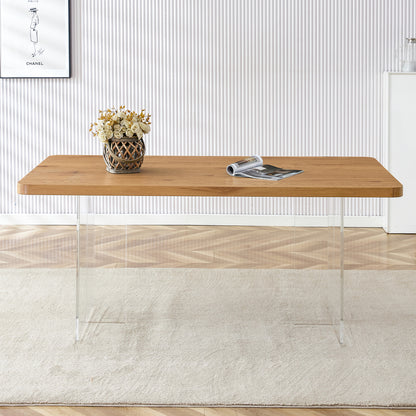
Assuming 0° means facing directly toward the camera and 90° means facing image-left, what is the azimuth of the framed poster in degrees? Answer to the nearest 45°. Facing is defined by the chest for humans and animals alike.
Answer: approximately 0°

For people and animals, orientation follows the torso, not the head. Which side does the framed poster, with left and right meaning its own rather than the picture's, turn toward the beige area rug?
front

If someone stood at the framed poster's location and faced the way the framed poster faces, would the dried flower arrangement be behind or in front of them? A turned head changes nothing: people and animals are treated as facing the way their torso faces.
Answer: in front

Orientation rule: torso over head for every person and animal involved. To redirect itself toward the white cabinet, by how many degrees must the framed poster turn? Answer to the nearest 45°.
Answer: approximately 90° to its left

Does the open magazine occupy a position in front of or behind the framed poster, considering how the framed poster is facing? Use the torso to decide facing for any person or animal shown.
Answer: in front

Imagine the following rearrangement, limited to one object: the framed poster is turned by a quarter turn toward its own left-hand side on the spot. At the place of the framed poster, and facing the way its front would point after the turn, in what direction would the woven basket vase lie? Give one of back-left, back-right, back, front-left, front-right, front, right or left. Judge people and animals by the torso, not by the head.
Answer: right
